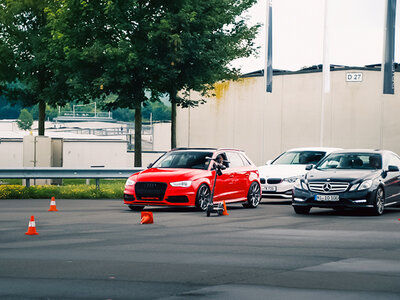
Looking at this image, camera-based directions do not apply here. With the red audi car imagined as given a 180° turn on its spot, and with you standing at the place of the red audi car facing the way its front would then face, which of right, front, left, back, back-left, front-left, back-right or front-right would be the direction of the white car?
front

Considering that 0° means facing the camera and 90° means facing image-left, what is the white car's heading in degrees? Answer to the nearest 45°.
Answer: approximately 45°

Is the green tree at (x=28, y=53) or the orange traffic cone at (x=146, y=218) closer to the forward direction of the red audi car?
the orange traffic cone

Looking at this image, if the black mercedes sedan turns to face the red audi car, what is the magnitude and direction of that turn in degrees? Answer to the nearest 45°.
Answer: approximately 45° to its right

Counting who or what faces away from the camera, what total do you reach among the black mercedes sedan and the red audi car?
0

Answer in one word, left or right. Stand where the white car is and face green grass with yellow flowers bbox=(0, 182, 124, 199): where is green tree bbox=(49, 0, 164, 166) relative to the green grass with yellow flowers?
right

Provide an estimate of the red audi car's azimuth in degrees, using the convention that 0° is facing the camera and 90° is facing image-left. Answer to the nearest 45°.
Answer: approximately 45°

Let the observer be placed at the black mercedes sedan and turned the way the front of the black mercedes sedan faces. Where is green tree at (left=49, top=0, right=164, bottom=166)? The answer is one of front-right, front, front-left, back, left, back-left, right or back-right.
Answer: right

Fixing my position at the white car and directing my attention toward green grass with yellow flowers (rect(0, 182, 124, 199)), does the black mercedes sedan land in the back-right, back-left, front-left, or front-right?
back-left

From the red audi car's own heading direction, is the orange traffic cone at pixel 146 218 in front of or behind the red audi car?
in front

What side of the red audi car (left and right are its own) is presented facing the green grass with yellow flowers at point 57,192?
right

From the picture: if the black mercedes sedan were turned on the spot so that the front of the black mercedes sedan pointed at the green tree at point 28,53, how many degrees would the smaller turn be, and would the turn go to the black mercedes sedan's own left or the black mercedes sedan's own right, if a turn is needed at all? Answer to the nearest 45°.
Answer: approximately 90° to the black mercedes sedan's own right
